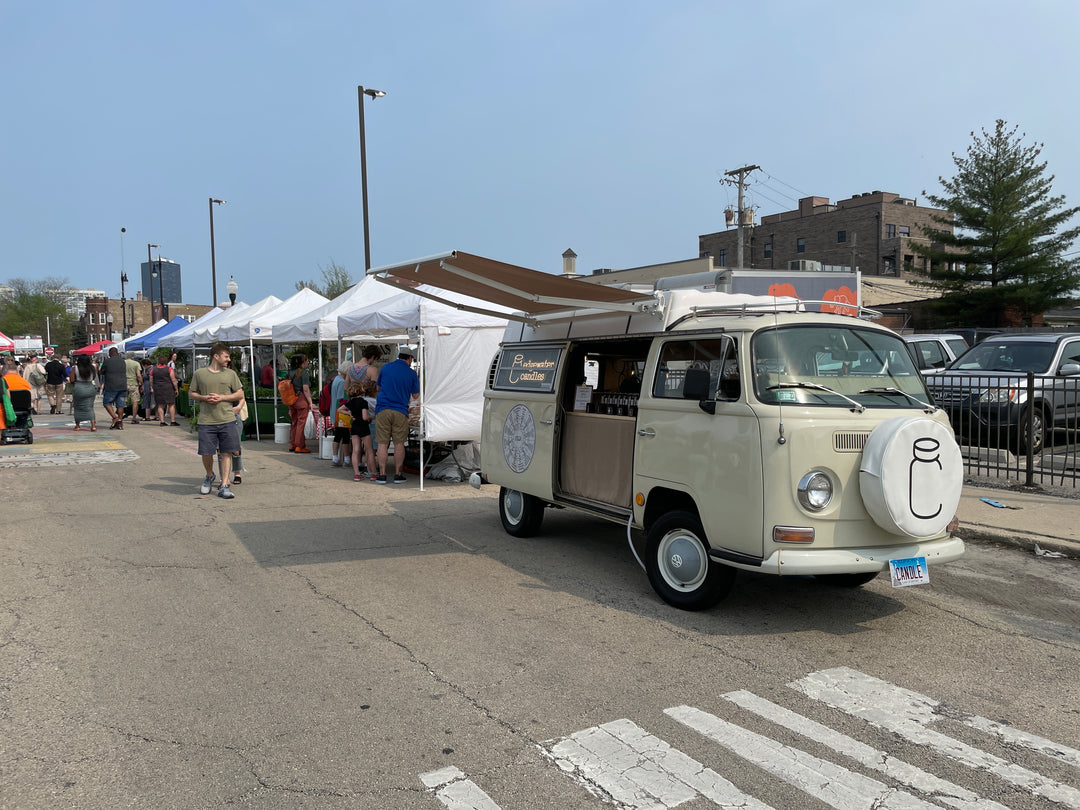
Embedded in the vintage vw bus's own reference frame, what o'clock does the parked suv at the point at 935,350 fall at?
The parked suv is roughly at 8 o'clock from the vintage vw bus.

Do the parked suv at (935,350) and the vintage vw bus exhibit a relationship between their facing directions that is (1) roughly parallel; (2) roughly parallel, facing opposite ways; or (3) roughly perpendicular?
roughly perpendicular

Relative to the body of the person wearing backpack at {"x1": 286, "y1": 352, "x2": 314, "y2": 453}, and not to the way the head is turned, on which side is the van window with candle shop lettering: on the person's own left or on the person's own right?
on the person's own right

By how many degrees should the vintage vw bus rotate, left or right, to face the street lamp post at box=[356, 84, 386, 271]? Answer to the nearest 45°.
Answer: approximately 180°

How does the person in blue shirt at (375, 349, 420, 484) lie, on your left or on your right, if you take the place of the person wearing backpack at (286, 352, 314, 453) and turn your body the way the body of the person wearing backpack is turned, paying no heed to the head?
on your right

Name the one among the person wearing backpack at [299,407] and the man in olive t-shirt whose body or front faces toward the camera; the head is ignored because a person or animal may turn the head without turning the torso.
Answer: the man in olive t-shirt

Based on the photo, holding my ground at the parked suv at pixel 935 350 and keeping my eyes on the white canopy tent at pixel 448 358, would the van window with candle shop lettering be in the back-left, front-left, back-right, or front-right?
front-left

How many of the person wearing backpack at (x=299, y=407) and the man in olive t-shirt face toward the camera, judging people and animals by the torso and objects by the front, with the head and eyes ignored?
1

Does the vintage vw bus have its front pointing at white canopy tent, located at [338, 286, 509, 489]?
no

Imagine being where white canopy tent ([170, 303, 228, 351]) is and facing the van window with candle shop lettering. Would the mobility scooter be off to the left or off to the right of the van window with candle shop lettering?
right

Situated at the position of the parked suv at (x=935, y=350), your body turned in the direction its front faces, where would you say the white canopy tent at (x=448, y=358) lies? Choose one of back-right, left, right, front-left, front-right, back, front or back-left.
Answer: front

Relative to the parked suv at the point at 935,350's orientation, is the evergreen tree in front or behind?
behind

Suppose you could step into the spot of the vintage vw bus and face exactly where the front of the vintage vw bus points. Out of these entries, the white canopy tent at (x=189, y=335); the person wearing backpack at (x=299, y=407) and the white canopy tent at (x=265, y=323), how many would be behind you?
3

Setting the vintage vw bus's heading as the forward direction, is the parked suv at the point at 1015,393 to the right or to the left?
on its left

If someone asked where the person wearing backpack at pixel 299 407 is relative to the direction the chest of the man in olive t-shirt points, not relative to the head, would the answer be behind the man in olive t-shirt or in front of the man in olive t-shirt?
behind

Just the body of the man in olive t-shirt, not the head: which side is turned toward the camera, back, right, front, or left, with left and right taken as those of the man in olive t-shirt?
front

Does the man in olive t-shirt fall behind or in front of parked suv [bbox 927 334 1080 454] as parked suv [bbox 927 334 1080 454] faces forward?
in front

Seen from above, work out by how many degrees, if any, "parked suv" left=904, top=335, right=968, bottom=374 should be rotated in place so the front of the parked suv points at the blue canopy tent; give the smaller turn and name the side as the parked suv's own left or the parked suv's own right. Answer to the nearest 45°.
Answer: approximately 45° to the parked suv's own right
